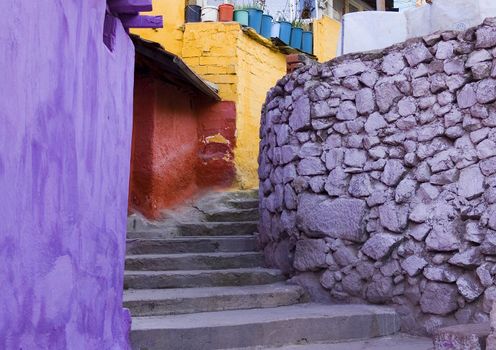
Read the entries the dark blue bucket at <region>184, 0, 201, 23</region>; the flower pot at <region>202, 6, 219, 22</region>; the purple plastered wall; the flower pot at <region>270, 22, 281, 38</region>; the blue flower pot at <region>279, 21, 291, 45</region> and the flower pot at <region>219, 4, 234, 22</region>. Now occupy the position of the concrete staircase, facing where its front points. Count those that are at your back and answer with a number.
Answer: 5

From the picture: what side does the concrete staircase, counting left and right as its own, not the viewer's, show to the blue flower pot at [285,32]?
back

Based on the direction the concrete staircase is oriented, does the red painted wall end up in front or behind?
behind

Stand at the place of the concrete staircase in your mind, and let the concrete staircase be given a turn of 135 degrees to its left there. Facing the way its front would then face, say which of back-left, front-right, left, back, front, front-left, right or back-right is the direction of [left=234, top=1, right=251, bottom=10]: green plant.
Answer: front-left

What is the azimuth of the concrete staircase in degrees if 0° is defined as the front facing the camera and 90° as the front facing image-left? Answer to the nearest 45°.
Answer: approximately 0°

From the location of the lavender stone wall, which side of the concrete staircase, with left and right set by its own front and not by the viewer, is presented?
left

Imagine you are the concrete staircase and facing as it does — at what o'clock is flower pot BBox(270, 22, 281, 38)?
The flower pot is roughly at 6 o'clock from the concrete staircase.

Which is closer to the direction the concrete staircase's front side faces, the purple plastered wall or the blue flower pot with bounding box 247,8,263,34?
the purple plastered wall

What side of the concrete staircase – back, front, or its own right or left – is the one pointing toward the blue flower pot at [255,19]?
back

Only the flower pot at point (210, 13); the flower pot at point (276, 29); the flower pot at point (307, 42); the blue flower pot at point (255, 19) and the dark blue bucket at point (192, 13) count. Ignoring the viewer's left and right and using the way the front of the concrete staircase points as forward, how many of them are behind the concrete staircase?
5

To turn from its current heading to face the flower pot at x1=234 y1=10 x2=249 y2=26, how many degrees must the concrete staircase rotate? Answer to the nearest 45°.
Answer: approximately 180°

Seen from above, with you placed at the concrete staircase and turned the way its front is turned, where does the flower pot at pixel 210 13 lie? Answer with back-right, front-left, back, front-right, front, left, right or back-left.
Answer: back

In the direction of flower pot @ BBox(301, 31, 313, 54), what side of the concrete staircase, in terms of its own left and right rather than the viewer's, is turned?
back
